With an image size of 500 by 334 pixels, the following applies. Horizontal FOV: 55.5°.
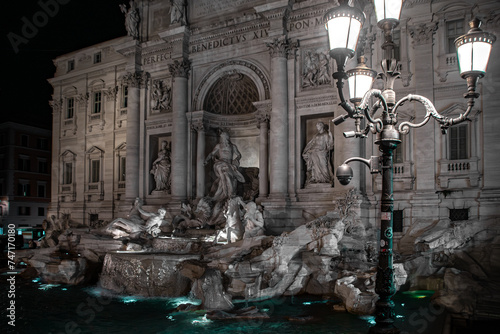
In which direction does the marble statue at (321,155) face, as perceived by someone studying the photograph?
facing the viewer and to the left of the viewer

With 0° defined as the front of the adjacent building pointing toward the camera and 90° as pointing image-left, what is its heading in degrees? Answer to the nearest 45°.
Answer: approximately 315°

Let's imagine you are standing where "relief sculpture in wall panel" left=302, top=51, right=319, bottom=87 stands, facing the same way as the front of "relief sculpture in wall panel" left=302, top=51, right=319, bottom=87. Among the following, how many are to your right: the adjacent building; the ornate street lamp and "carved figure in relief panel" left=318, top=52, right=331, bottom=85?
1

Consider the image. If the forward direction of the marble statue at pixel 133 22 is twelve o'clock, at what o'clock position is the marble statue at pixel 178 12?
the marble statue at pixel 178 12 is roughly at 9 o'clock from the marble statue at pixel 133 22.

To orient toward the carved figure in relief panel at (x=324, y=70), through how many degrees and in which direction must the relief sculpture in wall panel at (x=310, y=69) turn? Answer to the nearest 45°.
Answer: approximately 135° to its left

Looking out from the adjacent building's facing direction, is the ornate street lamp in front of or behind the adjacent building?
in front

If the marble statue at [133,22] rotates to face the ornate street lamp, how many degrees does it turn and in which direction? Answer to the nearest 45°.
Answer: approximately 45° to its left

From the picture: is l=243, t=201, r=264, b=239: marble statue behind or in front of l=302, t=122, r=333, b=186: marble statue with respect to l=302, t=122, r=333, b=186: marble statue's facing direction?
in front

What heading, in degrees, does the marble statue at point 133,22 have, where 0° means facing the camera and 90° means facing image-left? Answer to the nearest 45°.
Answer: approximately 45°

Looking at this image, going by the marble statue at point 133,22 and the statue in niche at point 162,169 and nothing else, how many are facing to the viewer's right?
0
